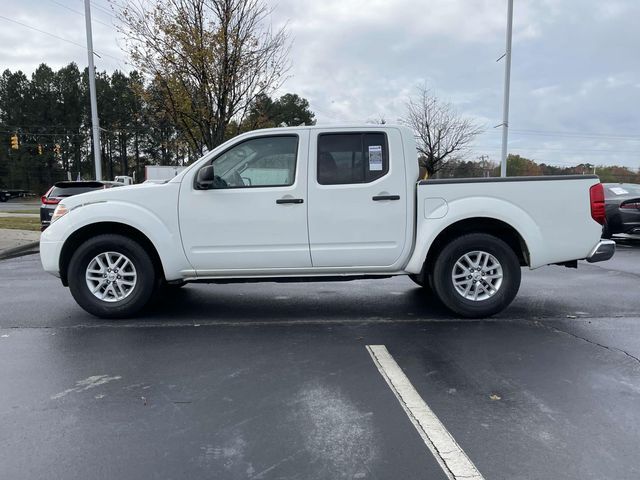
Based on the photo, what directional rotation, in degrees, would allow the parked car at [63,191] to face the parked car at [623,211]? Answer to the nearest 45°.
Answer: approximately 90° to its right

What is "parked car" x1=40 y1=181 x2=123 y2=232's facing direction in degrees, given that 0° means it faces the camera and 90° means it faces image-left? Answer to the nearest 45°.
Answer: approximately 225°

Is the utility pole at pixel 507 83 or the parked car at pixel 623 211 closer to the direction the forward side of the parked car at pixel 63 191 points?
the utility pole

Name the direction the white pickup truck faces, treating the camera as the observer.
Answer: facing to the left of the viewer

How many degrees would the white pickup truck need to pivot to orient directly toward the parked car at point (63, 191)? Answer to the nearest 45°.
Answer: approximately 45° to its right

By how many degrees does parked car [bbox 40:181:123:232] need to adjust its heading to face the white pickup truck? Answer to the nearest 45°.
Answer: approximately 135° to its right

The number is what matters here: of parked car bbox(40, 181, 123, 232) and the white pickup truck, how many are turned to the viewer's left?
1

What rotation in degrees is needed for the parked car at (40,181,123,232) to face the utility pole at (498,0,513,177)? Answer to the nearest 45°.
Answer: approximately 45° to its right

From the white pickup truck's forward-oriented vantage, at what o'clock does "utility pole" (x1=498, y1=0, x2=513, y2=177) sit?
The utility pole is roughly at 4 o'clock from the white pickup truck.

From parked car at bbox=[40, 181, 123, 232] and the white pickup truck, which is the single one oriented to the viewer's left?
the white pickup truck

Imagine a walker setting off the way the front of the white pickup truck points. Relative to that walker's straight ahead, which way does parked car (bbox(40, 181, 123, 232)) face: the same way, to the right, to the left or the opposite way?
to the right
